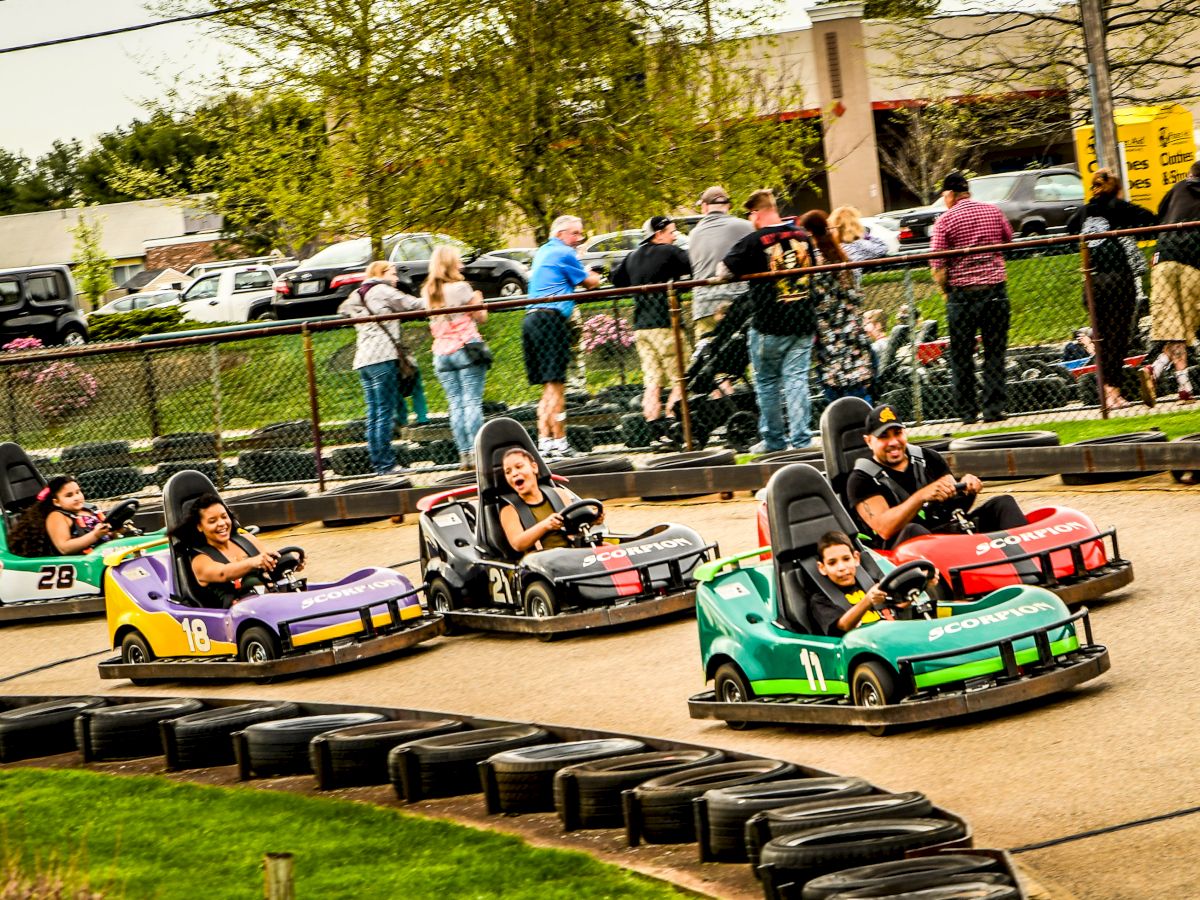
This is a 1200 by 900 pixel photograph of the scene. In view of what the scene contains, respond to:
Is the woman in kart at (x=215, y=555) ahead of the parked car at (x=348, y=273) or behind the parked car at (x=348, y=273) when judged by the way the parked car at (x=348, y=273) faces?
behind

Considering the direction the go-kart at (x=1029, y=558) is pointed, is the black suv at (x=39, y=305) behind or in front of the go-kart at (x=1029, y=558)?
behind

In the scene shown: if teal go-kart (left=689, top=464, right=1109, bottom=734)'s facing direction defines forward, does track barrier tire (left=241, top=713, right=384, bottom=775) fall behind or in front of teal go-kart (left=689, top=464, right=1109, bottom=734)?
behind

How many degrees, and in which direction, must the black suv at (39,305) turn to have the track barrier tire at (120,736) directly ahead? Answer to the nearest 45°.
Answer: approximately 90° to its left

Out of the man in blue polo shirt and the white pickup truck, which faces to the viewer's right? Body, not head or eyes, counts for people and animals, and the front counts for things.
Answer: the man in blue polo shirt

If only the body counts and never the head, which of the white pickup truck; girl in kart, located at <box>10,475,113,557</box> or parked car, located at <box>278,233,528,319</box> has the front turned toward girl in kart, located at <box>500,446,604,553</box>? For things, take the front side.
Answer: girl in kart, located at <box>10,475,113,557</box>

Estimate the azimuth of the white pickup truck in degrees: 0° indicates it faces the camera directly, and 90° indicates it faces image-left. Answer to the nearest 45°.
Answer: approximately 90°

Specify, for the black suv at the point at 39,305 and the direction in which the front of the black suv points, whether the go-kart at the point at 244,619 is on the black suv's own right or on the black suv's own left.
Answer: on the black suv's own left

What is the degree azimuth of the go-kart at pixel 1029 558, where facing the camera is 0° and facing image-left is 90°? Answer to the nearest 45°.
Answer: approximately 315°

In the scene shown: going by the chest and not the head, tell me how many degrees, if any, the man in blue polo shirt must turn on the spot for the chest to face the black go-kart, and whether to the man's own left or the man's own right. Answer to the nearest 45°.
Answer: approximately 90° to the man's own right

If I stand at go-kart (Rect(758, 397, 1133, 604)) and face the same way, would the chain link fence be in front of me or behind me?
behind

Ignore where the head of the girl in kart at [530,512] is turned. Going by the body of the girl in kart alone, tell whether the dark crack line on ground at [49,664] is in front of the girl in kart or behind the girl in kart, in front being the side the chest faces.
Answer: behind

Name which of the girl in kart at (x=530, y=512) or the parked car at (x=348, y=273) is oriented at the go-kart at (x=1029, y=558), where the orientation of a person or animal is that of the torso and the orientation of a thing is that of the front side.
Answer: the girl in kart

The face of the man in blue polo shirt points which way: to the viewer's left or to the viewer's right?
to the viewer's right

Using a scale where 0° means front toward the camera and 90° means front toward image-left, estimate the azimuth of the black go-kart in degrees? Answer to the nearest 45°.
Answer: approximately 315°
